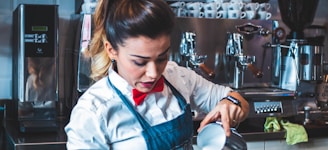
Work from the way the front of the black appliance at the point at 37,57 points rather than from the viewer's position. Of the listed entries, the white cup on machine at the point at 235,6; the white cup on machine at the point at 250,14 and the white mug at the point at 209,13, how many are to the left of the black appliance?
3

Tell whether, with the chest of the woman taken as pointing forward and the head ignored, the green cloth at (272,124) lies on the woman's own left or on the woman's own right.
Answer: on the woman's own left

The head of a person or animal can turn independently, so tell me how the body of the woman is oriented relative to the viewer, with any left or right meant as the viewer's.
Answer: facing the viewer and to the right of the viewer

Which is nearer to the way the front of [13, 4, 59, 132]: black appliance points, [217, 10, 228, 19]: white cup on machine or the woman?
the woman

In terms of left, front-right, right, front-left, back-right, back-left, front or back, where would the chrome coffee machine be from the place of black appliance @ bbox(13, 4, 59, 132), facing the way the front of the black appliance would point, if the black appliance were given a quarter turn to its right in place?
back

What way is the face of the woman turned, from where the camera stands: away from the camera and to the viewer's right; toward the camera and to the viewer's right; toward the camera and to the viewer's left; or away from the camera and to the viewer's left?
toward the camera and to the viewer's right

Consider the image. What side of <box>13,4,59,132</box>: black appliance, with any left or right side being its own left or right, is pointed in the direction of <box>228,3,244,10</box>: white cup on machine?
left

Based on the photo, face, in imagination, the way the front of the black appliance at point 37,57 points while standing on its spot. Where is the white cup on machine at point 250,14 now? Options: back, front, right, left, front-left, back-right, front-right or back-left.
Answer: left

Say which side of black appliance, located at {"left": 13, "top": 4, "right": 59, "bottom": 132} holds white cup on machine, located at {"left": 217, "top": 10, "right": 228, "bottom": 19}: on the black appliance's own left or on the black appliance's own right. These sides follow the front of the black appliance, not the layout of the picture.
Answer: on the black appliance's own left

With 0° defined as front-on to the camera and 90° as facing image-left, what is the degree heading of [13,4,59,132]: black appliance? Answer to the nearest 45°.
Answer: approximately 0°

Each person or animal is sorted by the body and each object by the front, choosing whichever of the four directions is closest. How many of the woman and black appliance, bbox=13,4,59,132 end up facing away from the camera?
0
